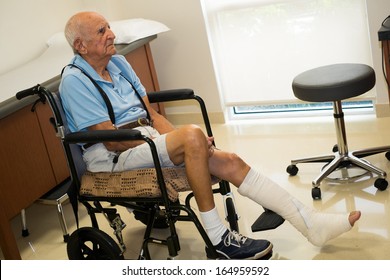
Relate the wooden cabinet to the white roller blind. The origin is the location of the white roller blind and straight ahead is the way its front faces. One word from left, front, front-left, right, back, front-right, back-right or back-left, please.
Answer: front-right

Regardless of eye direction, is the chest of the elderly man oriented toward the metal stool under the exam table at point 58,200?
no

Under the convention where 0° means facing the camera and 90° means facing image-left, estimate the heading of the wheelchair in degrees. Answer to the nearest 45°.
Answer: approximately 315°

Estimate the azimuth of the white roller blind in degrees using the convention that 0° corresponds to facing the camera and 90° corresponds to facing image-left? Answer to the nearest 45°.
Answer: approximately 0°

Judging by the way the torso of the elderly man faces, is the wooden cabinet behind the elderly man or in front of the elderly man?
behind

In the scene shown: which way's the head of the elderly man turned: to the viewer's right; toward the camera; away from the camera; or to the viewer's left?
to the viewer's right

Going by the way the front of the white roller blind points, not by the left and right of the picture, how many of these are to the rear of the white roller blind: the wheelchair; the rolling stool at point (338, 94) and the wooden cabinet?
0

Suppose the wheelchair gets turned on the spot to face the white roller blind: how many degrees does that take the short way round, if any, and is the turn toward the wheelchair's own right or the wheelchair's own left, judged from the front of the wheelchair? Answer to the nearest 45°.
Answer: approximately 90° to the wheelchair's own left

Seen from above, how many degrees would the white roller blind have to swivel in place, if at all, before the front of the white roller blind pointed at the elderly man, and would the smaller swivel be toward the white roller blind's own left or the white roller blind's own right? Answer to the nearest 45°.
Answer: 0° — it already faces them

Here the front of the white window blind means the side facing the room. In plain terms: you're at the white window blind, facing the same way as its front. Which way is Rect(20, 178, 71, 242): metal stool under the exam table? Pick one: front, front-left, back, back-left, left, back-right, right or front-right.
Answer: front-right

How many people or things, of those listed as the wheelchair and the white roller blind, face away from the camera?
0

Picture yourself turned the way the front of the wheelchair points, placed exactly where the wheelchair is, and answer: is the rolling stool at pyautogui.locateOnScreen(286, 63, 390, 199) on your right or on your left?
on your left

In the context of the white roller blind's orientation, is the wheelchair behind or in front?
in front

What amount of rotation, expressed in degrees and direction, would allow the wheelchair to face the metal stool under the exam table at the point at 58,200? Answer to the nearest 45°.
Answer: approximately 180°

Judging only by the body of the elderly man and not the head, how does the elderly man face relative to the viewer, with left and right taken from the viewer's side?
facing the viewer and to the right of the viewer

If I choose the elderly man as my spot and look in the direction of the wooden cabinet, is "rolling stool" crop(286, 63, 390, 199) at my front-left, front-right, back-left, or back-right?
back-right
